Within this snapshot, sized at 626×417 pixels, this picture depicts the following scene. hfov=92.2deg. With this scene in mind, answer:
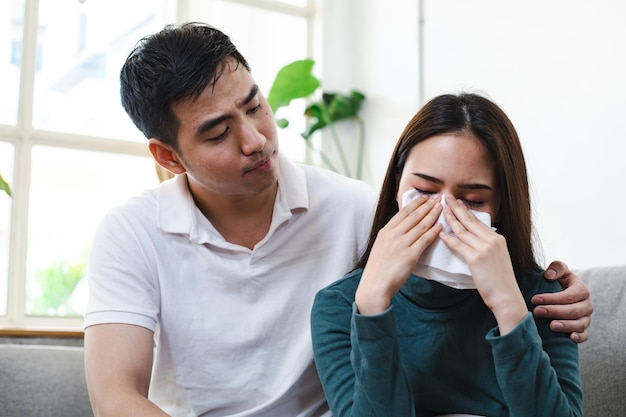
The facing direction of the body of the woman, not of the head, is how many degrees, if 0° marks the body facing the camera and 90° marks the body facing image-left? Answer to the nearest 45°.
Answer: approximately 0°

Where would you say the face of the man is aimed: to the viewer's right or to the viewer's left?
to the viewer's right

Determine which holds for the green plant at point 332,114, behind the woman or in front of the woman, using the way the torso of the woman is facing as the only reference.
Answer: behind

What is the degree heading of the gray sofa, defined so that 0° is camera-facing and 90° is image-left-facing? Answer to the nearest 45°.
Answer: approximately 0°
